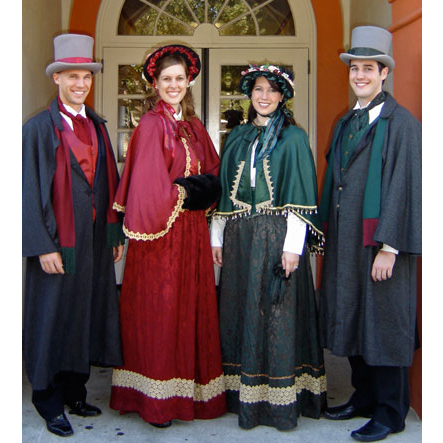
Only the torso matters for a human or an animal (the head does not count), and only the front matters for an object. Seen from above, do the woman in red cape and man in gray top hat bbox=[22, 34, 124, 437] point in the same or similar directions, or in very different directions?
same or similar directions

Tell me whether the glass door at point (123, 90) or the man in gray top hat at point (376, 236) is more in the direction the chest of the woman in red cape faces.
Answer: the man in gray top hat

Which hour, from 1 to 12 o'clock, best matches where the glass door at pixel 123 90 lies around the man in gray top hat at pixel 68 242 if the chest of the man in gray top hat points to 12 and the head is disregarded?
The glass door is roughly at 8 o'clock from the man in gray top hat.

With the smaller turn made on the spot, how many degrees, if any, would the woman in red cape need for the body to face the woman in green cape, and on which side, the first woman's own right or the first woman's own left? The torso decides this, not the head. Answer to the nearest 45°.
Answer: approximately 45° to the first woman's own left

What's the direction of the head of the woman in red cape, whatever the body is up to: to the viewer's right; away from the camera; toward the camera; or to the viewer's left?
toward the camera

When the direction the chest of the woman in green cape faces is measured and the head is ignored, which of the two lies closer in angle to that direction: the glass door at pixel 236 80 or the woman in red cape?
the woman in red cape

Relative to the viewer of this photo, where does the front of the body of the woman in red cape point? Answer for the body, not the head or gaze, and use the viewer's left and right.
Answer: facing the viewer and to the right of the viewer

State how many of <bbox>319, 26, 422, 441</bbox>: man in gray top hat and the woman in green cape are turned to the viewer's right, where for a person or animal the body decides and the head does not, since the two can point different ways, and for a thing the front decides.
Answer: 0

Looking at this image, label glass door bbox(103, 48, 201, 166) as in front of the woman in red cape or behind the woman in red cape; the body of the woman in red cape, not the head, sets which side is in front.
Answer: behind

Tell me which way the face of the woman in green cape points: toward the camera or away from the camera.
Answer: toward the camera

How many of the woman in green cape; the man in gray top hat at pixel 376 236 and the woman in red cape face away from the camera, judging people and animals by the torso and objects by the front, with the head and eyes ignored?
0

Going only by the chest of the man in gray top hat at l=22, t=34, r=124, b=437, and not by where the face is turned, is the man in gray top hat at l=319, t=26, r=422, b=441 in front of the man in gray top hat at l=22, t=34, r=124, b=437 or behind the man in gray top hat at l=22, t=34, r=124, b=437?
in front

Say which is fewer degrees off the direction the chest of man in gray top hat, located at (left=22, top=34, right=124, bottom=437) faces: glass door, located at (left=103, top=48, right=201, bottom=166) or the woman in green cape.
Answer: the woman in green cape

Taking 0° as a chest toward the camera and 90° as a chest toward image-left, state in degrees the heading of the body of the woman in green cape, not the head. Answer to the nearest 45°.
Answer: approximately 45°

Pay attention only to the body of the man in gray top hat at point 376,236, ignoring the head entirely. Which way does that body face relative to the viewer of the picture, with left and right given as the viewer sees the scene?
facing the viewer and to the left of the viewer
